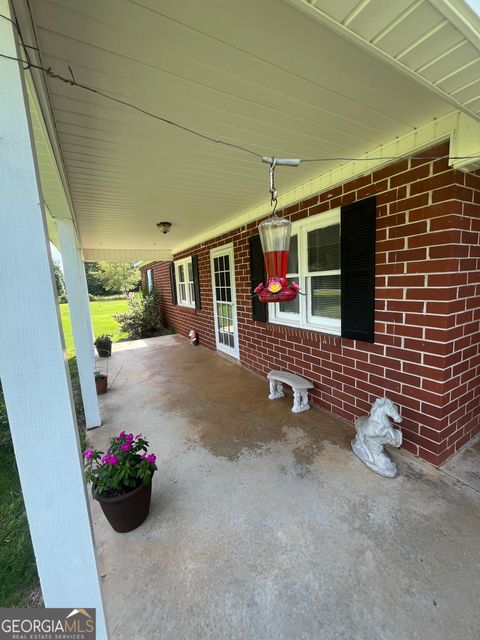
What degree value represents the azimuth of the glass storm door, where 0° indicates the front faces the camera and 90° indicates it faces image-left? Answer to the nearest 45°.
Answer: approximately 45°

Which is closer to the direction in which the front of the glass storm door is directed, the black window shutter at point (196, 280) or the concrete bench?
the concrete bench

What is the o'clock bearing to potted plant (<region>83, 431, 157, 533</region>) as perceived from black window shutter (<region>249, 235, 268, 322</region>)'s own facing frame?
The potted plant is roughly at 11 o'clock from the black window shutter.

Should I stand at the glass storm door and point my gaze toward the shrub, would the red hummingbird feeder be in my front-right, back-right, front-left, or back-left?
back-left

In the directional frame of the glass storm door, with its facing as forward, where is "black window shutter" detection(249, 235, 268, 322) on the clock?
The black window shutter is roughly at 10 o'clock from the glass storm door.

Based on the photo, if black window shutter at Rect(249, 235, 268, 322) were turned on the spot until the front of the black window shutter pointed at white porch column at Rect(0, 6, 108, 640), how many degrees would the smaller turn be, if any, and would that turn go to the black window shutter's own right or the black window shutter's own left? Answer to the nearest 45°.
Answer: approximately 45° to the black window shutter's own left

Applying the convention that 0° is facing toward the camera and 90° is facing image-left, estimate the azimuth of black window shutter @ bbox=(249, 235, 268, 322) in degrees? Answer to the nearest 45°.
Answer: approximately 45°
